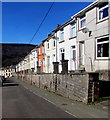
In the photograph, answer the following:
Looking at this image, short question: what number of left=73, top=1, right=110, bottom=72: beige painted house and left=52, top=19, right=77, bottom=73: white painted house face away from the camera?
0

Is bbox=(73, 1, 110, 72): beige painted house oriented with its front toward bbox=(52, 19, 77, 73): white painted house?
no

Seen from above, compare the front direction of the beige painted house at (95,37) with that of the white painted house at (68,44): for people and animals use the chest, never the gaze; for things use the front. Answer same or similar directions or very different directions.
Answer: same or similar directions

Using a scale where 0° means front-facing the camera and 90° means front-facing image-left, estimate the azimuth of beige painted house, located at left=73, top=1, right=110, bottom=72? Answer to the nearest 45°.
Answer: approximately 45°

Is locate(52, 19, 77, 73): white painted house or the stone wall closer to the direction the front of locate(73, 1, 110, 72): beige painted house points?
the stone wall

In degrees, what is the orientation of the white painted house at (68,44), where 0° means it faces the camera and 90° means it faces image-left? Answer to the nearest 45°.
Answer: approximately 45°
